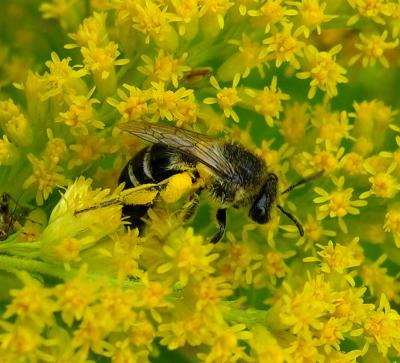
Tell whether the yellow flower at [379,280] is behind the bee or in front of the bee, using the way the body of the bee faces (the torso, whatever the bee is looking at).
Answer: in front

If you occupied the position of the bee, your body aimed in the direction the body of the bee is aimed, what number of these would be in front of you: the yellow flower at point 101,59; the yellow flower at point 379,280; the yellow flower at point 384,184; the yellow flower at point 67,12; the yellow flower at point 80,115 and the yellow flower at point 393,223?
3

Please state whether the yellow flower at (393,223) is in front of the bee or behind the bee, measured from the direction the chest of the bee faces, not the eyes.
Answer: in front

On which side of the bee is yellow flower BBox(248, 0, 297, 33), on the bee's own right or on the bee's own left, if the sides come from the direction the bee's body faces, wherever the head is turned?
on the bee's own left

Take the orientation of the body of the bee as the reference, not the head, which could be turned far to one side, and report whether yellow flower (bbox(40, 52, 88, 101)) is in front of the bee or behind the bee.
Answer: behind

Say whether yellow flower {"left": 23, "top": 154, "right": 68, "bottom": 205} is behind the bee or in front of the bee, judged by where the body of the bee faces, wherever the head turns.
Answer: behind

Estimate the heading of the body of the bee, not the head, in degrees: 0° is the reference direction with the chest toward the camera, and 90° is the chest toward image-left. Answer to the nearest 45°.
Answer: approximately 270°

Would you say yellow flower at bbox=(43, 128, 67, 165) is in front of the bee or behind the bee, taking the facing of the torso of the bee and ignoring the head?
behind

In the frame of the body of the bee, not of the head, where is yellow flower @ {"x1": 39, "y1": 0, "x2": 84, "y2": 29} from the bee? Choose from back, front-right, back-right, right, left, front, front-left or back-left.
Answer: back-left

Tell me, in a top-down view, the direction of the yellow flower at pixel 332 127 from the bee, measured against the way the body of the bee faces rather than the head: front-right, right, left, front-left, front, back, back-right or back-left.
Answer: front-left

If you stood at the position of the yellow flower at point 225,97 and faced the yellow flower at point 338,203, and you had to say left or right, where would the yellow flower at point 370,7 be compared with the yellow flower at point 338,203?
left

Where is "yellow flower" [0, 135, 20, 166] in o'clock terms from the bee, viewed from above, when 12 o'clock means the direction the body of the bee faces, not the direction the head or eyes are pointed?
The yellow flower is roughly at 6 o'clock from the bee.

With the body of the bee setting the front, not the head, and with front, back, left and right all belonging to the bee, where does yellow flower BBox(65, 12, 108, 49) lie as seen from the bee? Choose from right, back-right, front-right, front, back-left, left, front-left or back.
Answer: back-left
